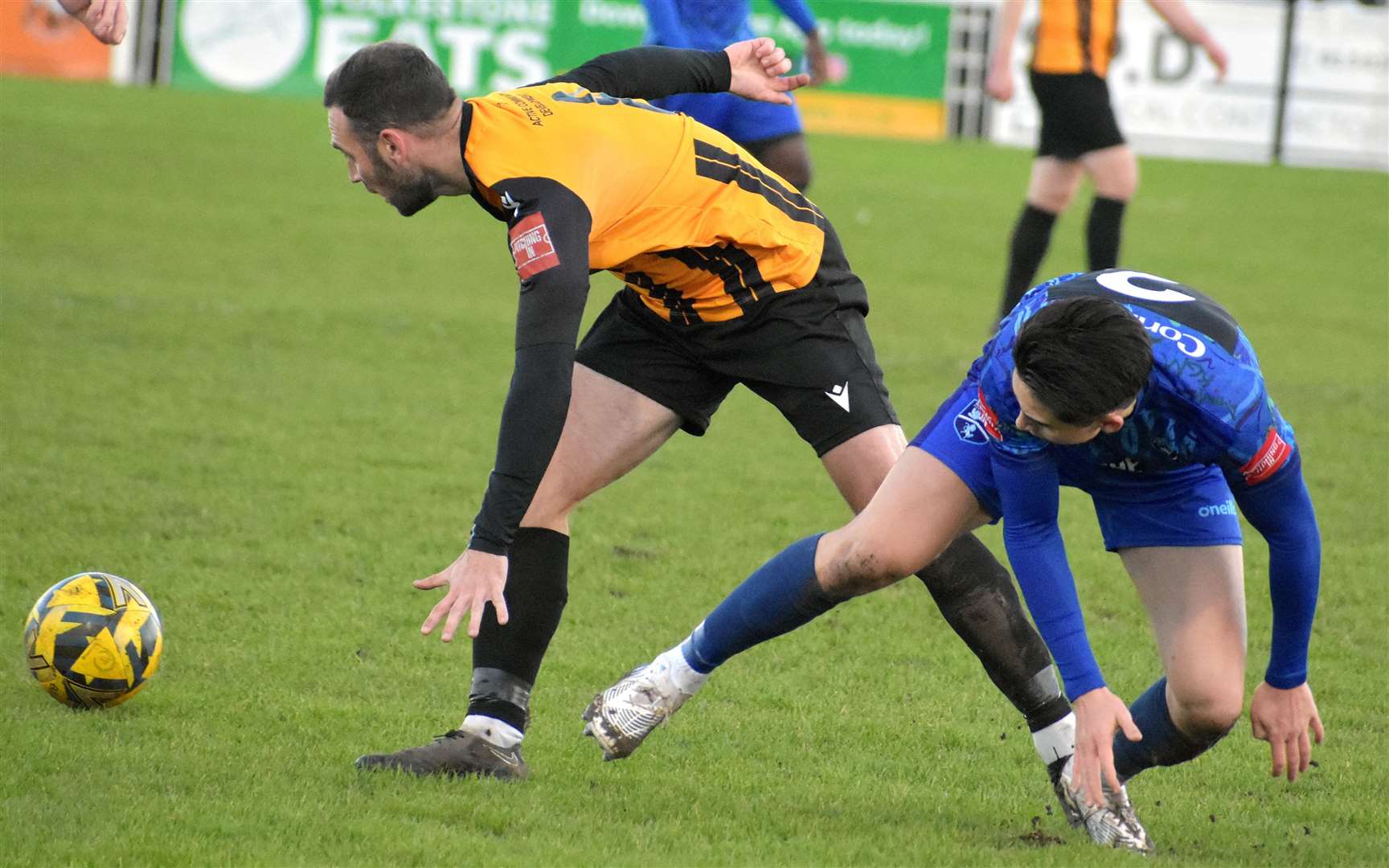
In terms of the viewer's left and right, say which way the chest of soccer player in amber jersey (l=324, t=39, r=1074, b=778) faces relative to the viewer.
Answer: facing to the left of the viewer

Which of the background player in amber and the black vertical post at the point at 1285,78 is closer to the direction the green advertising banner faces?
the background player in amber

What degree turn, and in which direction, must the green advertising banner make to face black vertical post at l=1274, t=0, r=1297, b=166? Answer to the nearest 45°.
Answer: approximately 90° to its left

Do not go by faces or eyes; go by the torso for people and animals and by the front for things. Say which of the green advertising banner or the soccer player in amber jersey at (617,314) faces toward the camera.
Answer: the green advertising banner

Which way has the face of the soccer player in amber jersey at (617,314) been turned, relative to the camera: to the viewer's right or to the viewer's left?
to the viewer's left

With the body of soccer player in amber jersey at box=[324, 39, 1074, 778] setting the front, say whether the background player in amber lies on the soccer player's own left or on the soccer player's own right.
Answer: on the soccer player's own right

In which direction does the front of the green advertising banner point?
toward the camera
